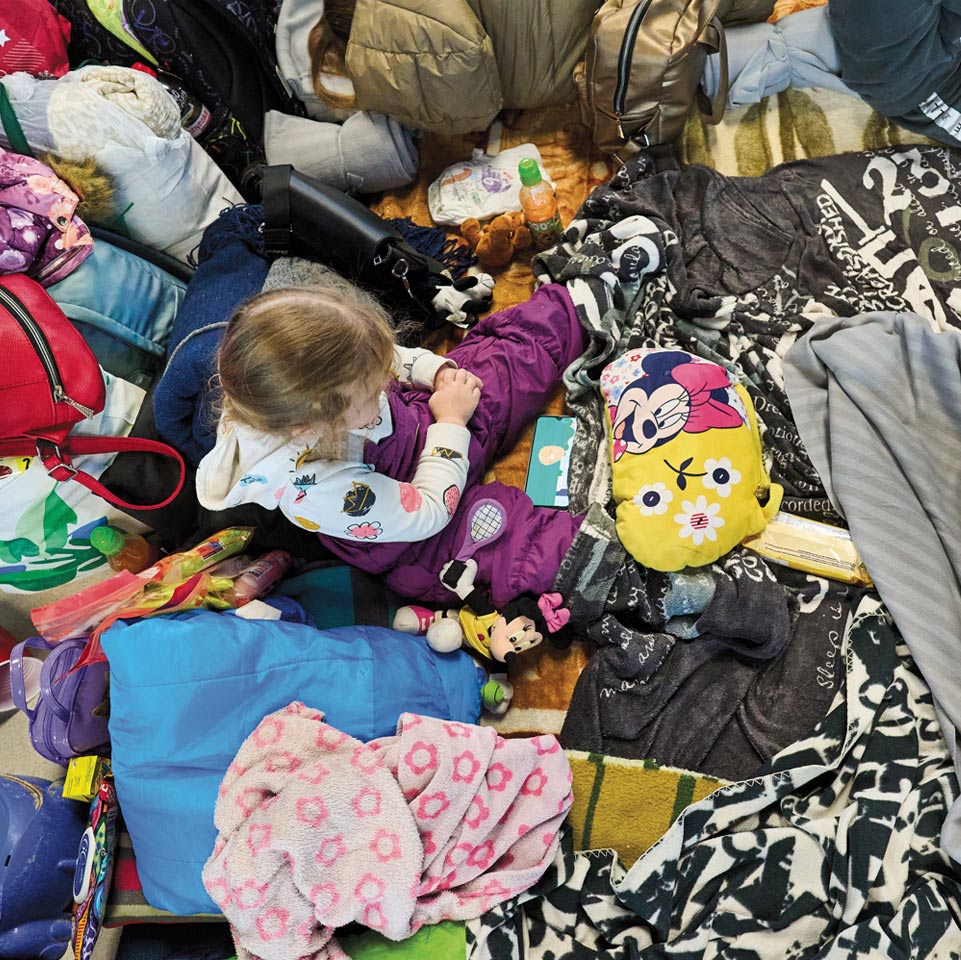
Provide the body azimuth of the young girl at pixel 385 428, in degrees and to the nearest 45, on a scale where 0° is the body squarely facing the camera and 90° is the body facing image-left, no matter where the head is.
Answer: approximately 270°

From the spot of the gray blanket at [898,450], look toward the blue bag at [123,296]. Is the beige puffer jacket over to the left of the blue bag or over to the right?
right

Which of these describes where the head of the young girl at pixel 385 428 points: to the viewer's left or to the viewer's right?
to the viewer's right
